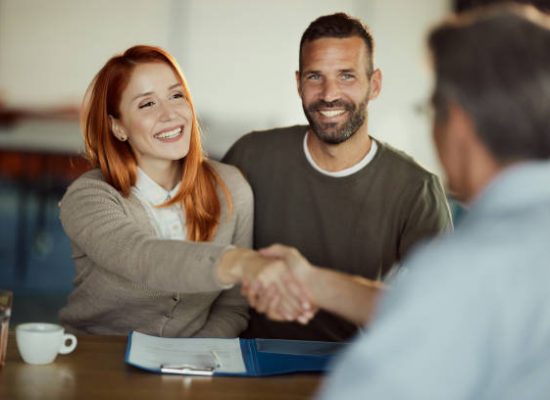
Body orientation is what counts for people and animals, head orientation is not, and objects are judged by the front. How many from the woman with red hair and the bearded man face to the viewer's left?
0

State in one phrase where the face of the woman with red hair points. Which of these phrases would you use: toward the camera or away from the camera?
toward the camera

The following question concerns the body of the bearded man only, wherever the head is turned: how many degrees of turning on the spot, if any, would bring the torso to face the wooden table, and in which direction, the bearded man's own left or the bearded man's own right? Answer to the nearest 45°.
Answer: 0° — they already face it

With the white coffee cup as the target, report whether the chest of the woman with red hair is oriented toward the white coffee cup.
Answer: no

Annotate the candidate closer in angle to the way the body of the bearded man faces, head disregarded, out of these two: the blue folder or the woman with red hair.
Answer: the blue folder

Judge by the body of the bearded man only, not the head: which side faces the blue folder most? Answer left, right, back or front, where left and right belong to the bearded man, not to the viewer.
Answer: front

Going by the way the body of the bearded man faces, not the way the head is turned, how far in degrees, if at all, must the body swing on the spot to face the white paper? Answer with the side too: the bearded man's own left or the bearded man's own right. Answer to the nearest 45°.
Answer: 0° — they already face it

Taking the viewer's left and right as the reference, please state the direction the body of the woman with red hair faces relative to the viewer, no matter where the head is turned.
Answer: facing the viewer and to the right of the viewer

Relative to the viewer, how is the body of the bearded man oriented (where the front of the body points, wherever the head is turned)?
toward the camera

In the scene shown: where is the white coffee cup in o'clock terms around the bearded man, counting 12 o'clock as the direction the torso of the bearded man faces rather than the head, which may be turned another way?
The white coffee cup is roughly at 1 o'clock from the bearded man.

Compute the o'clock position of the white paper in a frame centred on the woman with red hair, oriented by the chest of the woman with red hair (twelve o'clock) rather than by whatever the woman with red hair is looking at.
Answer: The white paper is roughly at 1 o'clock from the woman with red hair.

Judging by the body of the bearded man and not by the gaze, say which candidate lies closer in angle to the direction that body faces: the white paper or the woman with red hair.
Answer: the white paper

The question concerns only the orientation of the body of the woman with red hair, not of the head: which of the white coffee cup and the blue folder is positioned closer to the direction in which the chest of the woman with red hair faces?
the blue folder
